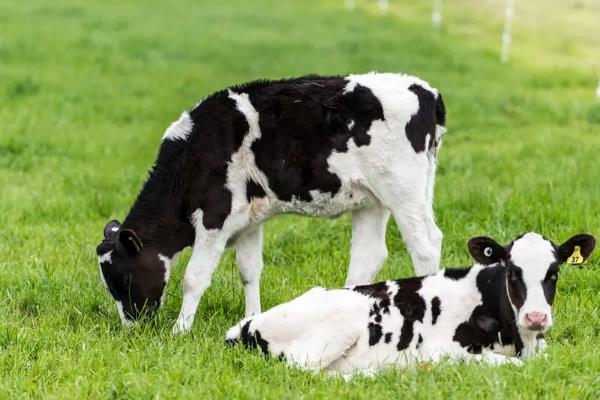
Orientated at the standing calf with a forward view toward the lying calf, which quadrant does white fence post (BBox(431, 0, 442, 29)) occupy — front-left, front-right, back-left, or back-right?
back-left

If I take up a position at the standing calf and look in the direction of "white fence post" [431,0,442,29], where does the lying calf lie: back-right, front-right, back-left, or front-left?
back-right

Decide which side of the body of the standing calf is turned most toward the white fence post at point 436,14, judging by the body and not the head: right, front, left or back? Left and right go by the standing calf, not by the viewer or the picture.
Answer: right

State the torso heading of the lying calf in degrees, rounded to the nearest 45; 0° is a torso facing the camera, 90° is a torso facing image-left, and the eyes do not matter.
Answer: approximately 270°

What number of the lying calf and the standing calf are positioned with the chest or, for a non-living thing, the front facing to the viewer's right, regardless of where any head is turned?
1

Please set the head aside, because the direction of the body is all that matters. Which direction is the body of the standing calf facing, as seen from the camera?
to the viewer's left

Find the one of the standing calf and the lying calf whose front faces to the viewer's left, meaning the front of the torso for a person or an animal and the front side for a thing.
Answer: the standing calf

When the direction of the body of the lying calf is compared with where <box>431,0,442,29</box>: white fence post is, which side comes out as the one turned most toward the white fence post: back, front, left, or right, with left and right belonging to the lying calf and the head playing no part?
left

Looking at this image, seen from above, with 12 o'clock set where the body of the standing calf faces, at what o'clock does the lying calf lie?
The lying calf is roughly at 8 o'clock from the standing calf.

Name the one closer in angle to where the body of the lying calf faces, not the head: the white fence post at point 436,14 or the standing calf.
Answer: the white fence post

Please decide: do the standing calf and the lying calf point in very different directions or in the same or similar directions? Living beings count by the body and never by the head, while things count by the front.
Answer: very different directions
